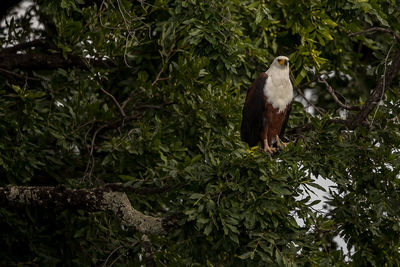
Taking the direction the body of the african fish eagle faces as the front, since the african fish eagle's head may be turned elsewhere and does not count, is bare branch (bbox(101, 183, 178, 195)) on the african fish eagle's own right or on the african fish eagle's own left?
on the african fish eagle's own right

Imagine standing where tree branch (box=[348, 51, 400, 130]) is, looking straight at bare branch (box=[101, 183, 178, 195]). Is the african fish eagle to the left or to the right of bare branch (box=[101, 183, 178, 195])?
right

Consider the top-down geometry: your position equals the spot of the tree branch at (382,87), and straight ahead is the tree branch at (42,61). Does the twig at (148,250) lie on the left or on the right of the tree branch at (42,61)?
left

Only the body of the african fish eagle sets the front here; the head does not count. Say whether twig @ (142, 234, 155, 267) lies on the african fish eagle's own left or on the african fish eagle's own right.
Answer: on the african fish eagle's own right

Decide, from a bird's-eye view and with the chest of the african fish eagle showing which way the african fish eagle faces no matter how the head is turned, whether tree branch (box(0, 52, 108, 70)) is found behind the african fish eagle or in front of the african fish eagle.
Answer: behind

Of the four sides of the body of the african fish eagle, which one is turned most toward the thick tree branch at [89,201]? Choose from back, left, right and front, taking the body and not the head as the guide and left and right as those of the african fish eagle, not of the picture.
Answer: right

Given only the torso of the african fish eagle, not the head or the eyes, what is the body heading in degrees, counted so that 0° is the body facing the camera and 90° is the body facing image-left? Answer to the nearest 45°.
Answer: approximately 315°
